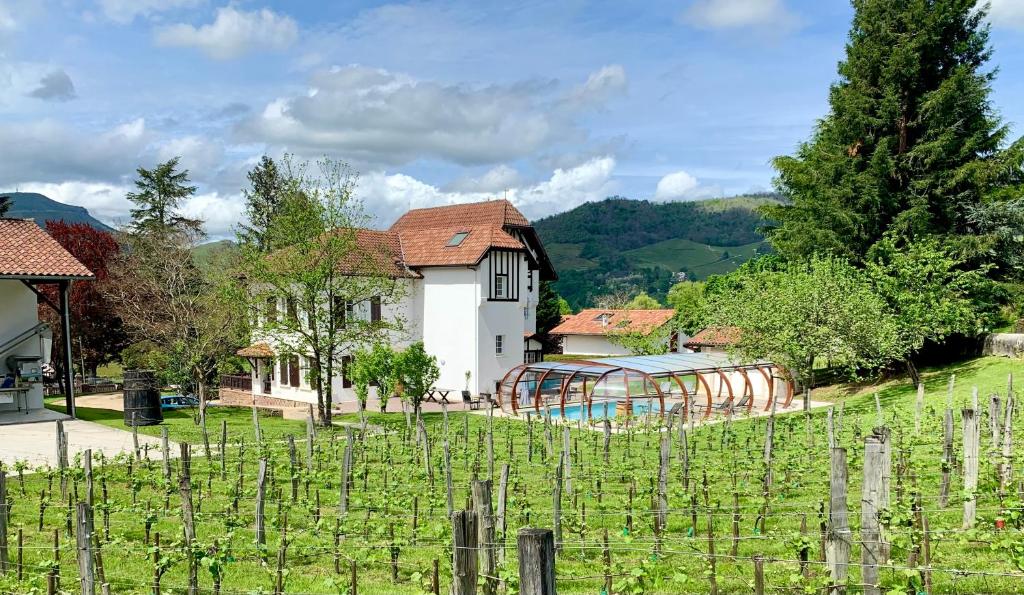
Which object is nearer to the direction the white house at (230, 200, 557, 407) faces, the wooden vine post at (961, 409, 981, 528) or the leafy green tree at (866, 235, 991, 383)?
the wooden vine post

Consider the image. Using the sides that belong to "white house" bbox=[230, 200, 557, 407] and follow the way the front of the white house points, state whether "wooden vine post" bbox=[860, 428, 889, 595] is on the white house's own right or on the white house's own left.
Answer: on the white house's own left

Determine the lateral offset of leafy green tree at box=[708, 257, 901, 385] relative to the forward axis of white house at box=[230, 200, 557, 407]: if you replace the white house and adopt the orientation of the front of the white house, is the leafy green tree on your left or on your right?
on your left

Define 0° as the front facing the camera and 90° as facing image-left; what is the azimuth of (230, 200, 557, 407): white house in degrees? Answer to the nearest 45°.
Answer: approximately 45°

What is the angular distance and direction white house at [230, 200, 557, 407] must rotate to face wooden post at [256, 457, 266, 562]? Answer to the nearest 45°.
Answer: approximately 45° to its left

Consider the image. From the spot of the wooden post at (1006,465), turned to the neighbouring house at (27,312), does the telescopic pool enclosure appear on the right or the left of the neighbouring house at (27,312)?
right
